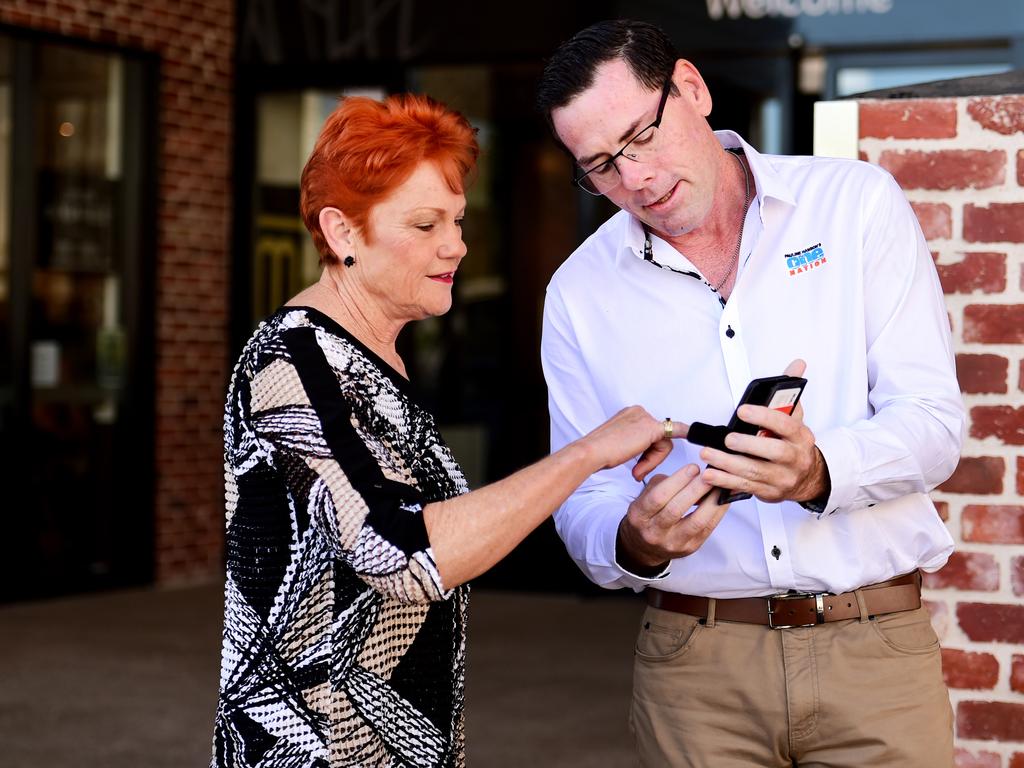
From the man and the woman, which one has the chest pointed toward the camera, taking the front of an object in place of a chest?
the man

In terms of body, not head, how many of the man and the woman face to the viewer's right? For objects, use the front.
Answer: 1

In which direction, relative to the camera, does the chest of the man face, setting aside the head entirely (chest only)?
toward the camera

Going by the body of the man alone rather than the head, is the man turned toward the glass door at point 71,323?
no

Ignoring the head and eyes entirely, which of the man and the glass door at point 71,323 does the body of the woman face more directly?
the man

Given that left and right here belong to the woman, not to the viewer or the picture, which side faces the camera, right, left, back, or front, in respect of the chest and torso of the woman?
right

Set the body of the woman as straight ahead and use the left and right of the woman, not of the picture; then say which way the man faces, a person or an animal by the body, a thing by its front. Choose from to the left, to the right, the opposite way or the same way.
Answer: to the right

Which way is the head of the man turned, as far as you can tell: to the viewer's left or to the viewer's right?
to the viewer's left

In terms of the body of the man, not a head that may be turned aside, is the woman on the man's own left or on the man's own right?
on the man's own right

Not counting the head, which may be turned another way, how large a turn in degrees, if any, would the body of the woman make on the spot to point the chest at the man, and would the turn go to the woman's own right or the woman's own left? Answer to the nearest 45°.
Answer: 0° — they already face them
